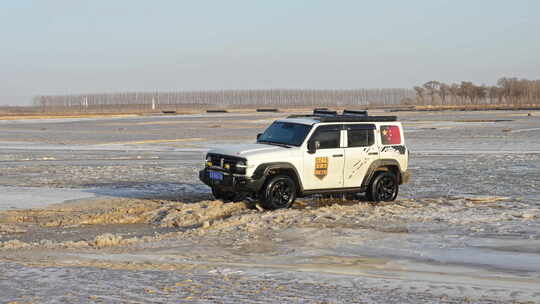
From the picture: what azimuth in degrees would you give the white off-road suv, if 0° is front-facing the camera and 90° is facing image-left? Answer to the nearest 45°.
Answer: approximately 45°
